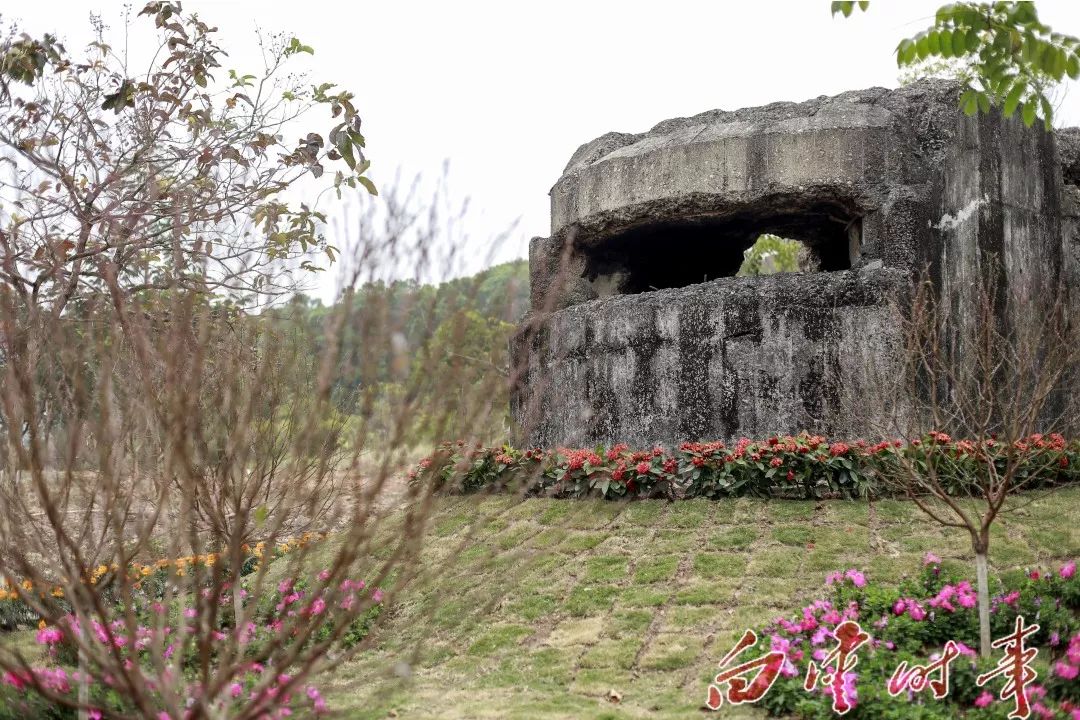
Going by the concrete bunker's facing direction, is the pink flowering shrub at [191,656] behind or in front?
in front

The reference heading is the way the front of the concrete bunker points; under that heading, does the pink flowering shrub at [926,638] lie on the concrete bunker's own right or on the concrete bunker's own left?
on the concrete bunker's own left

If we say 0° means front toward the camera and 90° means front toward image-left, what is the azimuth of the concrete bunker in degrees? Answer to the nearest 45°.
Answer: approximately 45°

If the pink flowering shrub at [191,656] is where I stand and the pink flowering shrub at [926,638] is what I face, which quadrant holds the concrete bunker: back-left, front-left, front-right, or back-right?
front-left
